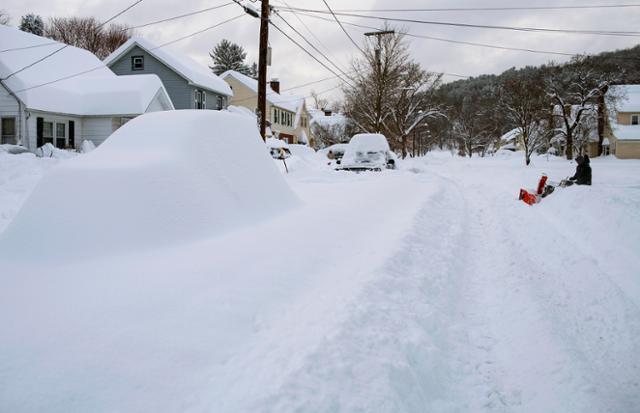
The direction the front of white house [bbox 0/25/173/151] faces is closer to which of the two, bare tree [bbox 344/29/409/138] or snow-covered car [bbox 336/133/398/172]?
the snow-covered car

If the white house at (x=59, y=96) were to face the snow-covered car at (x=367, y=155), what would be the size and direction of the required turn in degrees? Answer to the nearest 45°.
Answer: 0° — it already faces it

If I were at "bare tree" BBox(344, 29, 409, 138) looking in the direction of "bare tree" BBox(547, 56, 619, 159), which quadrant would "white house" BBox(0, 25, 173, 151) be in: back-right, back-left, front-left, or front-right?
back-right

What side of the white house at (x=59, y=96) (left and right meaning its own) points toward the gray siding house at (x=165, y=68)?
left

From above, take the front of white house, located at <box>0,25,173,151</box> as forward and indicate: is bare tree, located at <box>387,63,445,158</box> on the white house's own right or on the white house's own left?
on the white house's own left

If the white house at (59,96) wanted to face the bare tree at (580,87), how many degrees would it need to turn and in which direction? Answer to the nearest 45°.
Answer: approximately 45° to its left

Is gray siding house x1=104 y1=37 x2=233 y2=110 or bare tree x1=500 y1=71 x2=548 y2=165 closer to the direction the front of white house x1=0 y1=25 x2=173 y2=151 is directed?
the bare tree

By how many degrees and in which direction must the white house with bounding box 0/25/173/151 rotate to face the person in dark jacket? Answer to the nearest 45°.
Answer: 0° — it already faces them

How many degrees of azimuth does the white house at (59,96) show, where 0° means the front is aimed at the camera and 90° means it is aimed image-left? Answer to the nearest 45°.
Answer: approximately 315°
